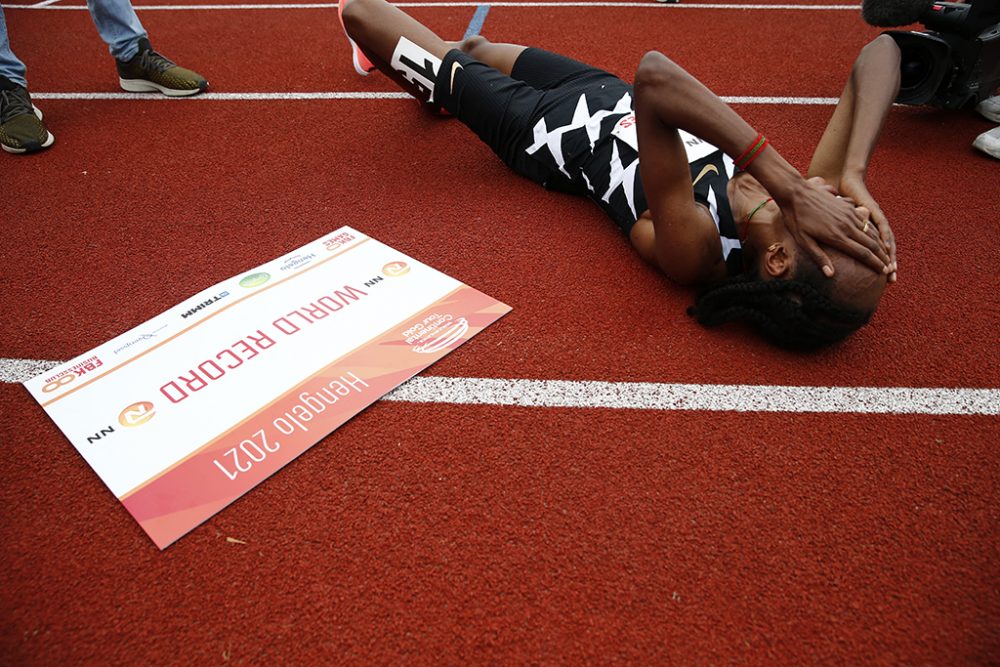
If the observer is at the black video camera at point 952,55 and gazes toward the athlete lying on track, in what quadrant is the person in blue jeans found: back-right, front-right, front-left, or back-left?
front-right

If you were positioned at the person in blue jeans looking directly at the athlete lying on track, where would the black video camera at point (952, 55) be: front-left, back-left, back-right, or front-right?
front-left

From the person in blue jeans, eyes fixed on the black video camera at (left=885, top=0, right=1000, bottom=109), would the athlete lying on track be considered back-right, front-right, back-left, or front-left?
front-right

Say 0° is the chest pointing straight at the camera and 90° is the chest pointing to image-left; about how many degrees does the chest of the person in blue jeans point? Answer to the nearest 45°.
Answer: approximately 315°

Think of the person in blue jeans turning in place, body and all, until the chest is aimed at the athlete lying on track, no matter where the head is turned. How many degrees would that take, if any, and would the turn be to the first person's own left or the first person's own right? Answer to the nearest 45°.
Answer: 0° — they already face them
